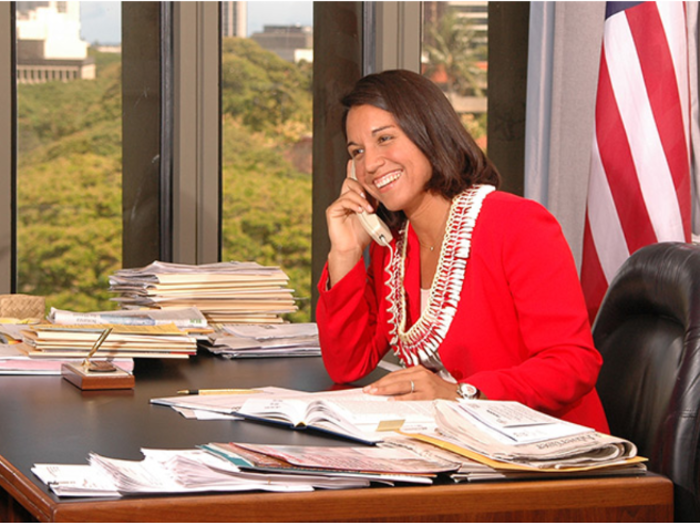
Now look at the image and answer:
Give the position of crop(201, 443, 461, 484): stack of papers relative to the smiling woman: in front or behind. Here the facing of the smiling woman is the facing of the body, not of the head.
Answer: in front

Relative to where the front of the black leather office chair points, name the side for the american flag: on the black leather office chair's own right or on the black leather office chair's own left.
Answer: on the black leather office chair's own right

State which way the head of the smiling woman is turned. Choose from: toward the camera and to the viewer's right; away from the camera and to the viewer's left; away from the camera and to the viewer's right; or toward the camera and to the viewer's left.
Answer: toward the camera and to the viewer's left

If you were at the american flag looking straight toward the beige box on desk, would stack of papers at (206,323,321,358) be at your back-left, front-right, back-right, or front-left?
front-left

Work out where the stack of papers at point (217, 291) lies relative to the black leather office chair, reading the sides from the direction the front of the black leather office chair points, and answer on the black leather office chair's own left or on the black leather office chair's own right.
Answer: on the black leather office chair's own right

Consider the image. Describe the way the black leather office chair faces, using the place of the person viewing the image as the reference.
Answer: facing the viewer and to the left of the viewer

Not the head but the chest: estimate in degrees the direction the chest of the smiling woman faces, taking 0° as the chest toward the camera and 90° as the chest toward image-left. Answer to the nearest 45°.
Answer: approximately 45°

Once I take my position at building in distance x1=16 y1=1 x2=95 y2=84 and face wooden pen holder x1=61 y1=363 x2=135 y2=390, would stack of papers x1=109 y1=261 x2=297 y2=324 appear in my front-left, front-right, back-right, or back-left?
front-left
